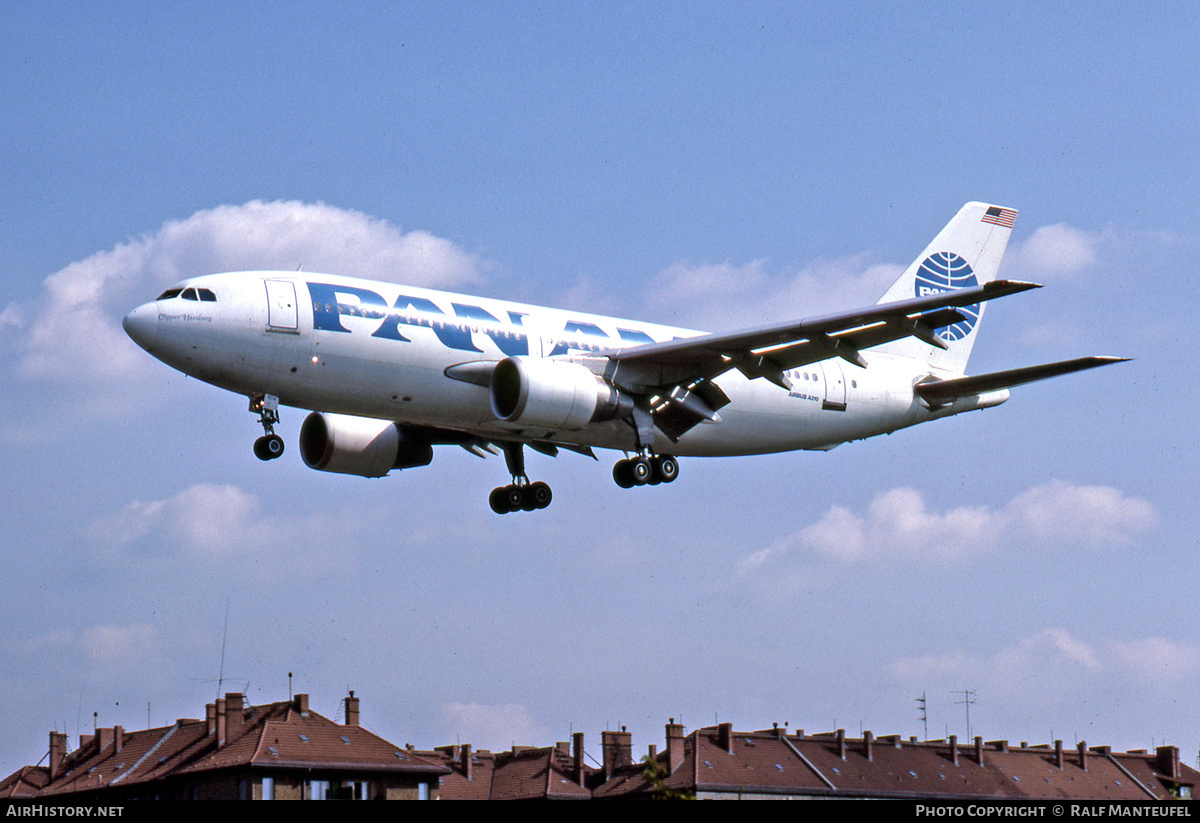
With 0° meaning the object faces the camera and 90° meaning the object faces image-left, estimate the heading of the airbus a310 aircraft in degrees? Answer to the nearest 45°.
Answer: approximately 45°
